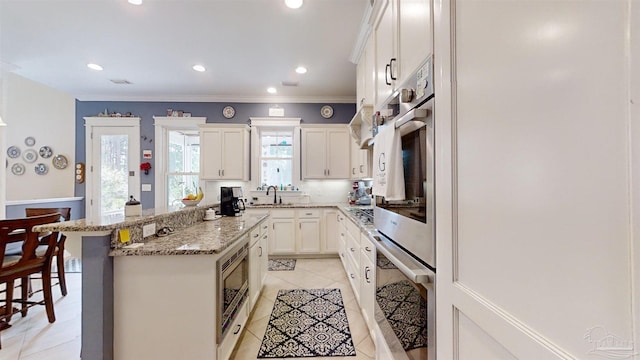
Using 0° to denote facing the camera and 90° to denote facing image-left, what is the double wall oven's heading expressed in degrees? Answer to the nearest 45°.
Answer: approximately 90°

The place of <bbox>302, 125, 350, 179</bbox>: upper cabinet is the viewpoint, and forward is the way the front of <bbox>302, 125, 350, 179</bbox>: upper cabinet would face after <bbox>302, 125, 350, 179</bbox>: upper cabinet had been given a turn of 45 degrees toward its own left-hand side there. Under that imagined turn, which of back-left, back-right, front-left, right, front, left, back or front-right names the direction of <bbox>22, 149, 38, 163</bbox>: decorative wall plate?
back-right

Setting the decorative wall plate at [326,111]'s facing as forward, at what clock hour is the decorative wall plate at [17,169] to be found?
the decorative wall plate at [17,169] is roughly at 3 o'clock from the decorative wall plate at [326,111].

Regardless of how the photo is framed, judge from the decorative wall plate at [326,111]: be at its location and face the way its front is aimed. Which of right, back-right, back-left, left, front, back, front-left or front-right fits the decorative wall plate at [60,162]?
right

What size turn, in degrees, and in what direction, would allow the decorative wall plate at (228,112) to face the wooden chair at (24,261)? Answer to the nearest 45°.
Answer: approximately 45° to its right

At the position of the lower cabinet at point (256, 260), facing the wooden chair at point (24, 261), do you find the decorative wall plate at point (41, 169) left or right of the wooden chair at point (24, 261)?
right

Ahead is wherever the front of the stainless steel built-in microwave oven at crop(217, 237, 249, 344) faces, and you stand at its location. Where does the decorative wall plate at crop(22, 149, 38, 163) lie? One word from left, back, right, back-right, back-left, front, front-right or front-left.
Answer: back-left

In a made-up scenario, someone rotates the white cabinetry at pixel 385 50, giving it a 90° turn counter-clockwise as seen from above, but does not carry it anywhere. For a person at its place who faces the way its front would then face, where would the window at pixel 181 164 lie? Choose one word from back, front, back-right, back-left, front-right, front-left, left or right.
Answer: back-right

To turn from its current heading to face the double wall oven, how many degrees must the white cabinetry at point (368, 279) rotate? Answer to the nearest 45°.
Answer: approximately 90° to its left

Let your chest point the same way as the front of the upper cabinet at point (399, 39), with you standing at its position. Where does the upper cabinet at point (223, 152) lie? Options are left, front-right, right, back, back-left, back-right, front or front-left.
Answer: front-right

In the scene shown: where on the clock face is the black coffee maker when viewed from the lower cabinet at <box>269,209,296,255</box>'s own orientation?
The black coffee maker is roughly at 1 o'clock from the lower cabinet.

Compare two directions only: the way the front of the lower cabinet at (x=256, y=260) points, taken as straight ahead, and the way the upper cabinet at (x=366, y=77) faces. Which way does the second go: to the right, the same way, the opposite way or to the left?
the opposite way

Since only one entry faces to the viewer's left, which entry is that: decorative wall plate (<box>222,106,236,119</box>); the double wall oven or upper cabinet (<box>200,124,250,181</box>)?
the double wall oven
